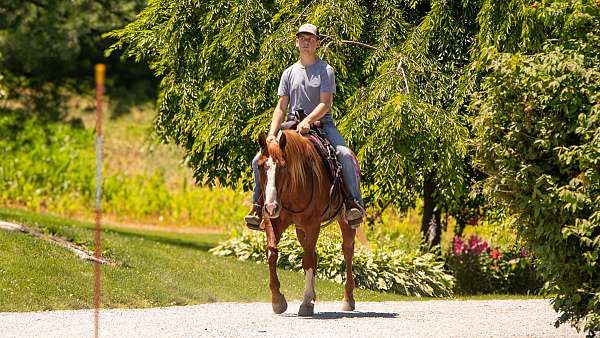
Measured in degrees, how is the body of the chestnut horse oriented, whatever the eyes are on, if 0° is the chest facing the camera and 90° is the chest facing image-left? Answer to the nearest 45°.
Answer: approximately 45°

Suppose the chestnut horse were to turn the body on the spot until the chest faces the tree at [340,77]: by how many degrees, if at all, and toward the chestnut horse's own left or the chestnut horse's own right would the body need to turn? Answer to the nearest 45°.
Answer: approximately 135° to the chestnut horse's own right

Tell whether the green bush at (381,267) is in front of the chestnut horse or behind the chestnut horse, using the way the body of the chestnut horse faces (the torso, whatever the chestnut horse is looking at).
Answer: behind

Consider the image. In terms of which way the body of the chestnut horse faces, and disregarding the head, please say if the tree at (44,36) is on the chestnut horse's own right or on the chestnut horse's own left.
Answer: on the chestnut horse's own right

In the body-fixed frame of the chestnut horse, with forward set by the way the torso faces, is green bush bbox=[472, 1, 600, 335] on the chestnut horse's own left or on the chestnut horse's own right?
on the chestnut horse's own left
